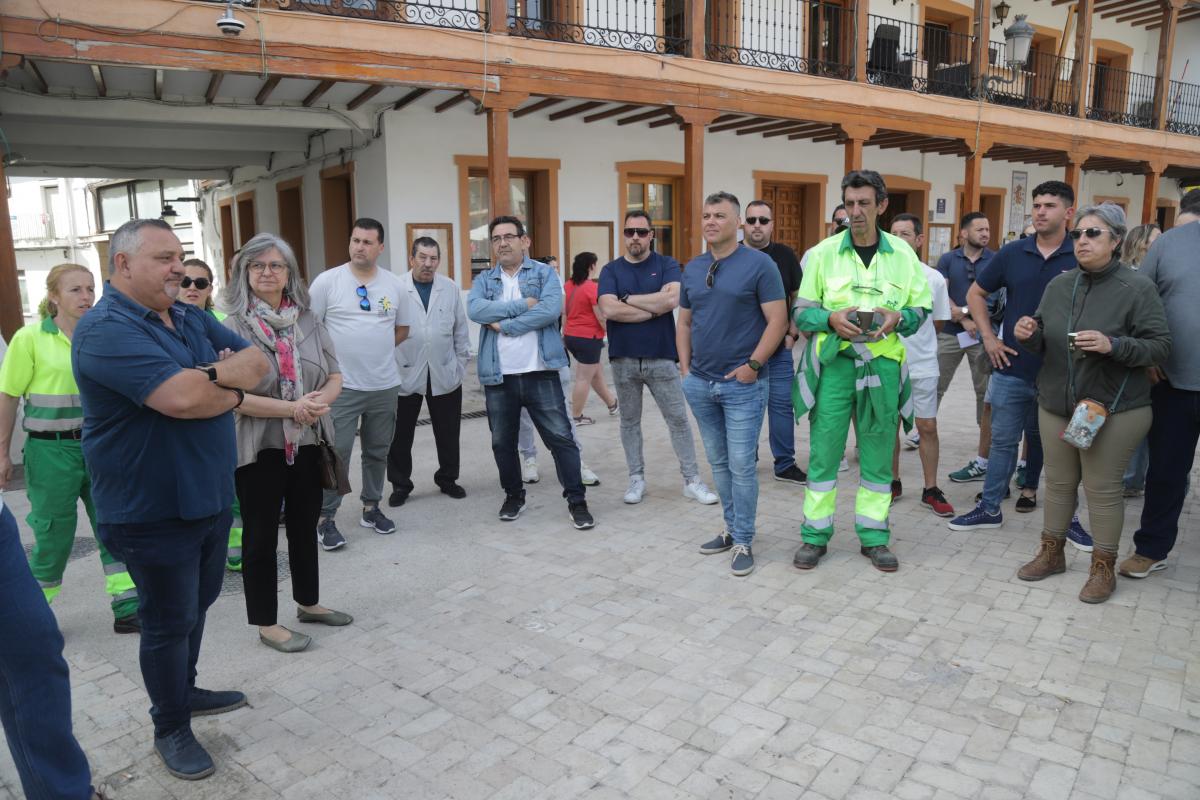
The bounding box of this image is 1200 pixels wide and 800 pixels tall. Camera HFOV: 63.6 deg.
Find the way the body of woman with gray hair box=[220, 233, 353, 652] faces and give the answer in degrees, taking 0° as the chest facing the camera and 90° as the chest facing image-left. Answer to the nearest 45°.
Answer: approximately 315°

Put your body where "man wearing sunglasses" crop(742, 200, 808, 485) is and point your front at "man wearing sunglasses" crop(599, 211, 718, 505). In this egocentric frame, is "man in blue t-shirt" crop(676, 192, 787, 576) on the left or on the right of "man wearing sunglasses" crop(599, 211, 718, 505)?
left

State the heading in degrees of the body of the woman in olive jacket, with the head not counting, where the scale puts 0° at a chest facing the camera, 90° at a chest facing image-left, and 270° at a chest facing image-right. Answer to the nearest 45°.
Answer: approximately 45°

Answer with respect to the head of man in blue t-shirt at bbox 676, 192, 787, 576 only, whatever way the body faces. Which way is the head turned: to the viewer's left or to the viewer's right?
to the viewer's left

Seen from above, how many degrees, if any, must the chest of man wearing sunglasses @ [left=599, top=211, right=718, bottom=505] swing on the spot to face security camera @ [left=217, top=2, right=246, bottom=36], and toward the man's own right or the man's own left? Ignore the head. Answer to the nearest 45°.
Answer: approximately 135° to the man's own right

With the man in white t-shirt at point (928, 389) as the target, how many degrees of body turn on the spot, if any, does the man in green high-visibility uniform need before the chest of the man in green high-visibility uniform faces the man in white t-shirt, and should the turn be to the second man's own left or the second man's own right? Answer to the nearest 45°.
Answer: approximately 180°

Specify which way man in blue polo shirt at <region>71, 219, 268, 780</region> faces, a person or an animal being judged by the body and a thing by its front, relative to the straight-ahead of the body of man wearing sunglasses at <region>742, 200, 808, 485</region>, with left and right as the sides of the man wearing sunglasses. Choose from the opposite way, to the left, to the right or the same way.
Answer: to the left

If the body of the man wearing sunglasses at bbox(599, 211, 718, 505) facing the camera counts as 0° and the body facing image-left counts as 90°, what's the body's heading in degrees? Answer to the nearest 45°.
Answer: approximately 0°

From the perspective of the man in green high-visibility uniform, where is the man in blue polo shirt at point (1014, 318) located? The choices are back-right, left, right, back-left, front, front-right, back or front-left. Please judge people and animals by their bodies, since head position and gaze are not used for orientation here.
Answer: back-left
